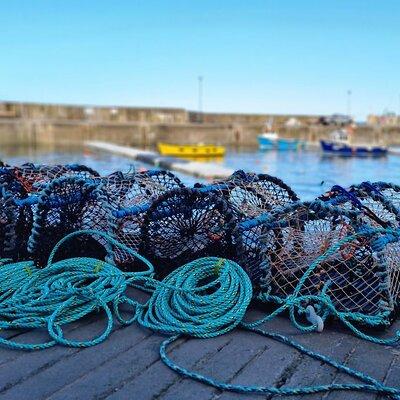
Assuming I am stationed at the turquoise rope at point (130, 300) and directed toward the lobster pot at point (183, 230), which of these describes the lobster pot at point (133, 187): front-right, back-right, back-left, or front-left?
front-left

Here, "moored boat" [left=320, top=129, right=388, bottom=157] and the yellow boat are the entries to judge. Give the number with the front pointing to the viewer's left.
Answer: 2

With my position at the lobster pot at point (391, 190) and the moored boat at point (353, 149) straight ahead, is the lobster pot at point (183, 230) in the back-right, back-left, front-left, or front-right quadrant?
back-left

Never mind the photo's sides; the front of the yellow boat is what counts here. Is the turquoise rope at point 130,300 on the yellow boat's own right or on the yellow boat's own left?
on the yellow boat's own left

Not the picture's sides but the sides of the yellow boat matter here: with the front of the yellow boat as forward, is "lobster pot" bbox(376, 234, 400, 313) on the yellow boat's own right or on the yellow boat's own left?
on the yellow boat's own left

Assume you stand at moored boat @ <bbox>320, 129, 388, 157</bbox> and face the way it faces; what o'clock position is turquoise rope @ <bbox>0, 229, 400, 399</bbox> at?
The turquoise rope is roughly at 9 o'clock from the moored boat.

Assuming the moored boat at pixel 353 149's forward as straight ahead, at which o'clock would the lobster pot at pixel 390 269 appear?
The lobster pot is roughly at 9 o'clock from the moored boat.

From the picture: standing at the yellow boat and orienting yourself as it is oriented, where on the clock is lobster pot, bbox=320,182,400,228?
The lobster pot is roughly at 9 o'clock from the yellow boat.

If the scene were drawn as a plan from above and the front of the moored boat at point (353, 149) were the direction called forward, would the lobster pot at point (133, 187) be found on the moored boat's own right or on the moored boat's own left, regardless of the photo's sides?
on the moored boat's own left

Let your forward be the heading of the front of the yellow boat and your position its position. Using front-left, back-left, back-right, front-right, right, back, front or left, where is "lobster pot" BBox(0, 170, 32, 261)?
left

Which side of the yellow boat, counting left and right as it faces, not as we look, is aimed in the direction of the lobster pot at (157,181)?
left

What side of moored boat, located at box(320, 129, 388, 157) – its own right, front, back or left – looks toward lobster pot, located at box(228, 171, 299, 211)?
left

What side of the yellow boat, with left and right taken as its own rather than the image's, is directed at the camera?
left

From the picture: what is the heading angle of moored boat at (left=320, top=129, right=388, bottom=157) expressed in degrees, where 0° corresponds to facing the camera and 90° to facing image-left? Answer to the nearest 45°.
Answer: approximately 90°

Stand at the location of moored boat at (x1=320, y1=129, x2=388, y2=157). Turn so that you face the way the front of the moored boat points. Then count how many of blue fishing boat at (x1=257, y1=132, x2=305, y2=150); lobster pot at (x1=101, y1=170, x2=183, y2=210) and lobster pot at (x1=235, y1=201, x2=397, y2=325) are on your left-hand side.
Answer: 2

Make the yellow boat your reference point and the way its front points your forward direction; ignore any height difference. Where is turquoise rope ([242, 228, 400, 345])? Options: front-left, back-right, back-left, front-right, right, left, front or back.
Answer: left

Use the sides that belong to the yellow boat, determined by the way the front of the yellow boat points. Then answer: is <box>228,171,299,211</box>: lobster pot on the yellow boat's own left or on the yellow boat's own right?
on the yellow boat's own left

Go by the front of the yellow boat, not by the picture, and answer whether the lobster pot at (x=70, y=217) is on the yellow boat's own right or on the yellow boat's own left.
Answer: on the yellow boat's own left
